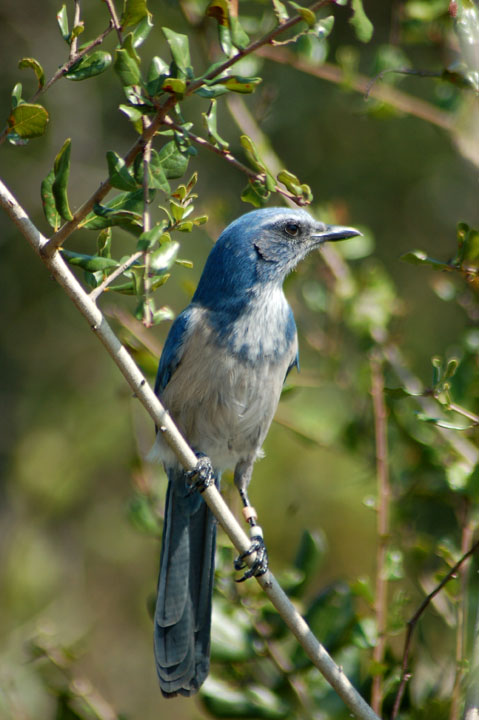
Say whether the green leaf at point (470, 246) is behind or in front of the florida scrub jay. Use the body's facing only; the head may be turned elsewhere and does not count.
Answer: in front

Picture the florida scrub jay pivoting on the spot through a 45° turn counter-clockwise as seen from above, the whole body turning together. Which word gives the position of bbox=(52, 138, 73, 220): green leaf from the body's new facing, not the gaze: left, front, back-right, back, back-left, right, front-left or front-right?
back

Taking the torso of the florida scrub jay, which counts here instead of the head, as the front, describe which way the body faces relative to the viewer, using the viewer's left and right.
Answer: facing the viewer and to the right of the viewer

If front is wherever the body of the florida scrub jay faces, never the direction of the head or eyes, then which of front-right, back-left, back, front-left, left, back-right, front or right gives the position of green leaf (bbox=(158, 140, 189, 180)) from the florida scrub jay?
back-right

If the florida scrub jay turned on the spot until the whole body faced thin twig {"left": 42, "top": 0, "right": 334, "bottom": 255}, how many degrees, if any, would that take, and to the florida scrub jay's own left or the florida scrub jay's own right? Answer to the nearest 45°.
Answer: approximately 135° to the florida scrub jay's own right

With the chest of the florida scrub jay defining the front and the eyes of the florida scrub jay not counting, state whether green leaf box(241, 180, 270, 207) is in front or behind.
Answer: in front
